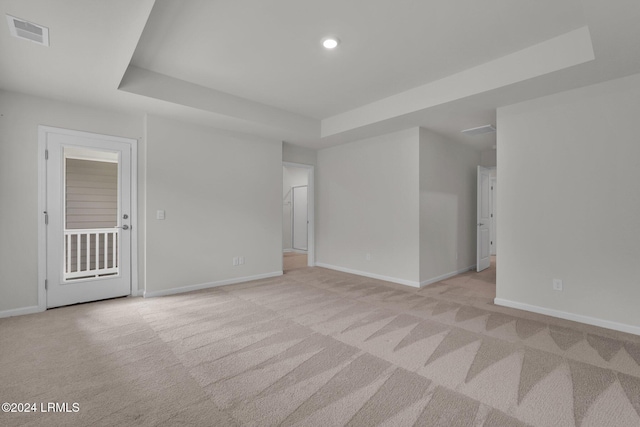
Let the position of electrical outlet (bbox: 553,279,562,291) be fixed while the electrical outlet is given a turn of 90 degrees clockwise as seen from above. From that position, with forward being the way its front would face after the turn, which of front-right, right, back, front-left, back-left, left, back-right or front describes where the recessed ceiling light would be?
front-left

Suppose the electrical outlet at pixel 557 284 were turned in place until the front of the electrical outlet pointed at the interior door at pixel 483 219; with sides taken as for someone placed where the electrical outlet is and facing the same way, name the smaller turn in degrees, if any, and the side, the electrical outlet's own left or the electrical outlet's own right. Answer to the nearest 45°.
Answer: approximately 135° to the electrical outlet's own right

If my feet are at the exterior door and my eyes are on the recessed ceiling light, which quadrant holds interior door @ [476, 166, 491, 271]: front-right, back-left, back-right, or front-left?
front-left

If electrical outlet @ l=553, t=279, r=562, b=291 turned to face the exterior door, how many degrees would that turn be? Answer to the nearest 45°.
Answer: approximately 45° to its right

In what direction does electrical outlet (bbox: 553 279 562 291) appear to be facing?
toward the camera

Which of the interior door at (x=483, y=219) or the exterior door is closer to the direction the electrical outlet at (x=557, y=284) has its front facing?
the exterior door
